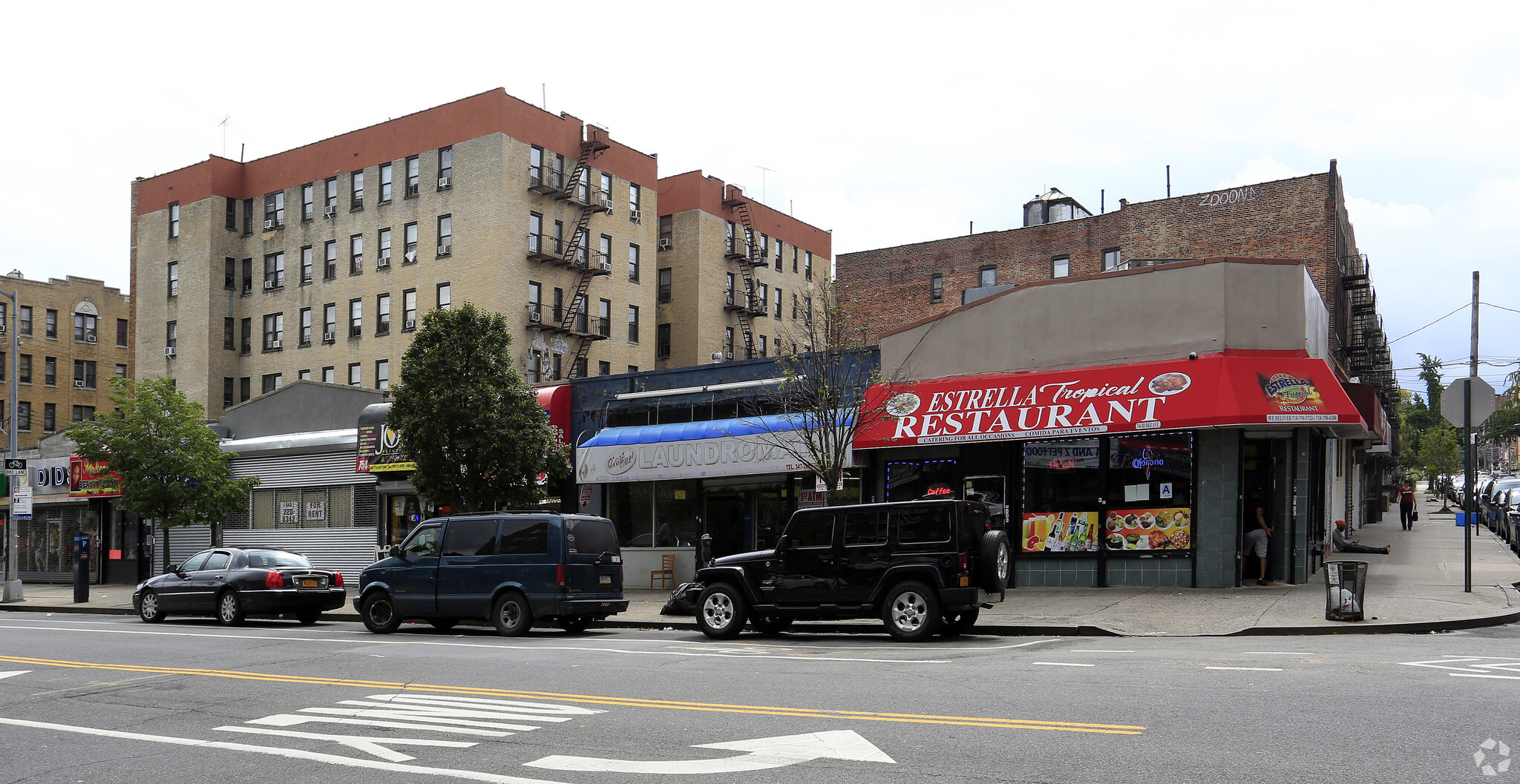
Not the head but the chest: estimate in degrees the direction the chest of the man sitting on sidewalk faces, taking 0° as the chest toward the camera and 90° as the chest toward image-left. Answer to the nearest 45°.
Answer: approximately 270°

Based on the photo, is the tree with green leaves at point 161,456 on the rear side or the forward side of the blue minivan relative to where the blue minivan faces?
on the forward side

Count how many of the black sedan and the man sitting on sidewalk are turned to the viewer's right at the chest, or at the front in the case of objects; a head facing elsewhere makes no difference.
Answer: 1

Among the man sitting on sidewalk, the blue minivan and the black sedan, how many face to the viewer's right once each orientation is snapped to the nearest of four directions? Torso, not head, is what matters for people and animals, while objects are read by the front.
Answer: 1

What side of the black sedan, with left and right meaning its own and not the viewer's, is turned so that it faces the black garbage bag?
back

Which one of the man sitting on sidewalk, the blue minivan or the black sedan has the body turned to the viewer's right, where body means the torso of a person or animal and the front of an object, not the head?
the man sitting on sidewalk

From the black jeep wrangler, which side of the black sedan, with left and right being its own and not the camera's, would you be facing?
back

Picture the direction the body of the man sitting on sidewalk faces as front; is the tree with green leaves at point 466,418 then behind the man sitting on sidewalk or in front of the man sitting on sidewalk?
behind

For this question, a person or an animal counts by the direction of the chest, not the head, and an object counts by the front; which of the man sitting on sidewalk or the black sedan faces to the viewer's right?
the man sitting on sidewalk

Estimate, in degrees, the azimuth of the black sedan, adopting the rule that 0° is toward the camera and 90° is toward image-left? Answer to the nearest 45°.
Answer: approximately 135°

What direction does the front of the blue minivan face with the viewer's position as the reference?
facing away from the viewer and to the left of the viewer

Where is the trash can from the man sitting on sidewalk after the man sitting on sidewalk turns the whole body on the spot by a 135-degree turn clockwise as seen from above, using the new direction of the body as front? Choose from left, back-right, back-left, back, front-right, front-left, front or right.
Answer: front-left

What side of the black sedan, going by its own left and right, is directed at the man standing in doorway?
back

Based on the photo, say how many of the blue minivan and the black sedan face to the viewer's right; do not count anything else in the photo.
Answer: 0

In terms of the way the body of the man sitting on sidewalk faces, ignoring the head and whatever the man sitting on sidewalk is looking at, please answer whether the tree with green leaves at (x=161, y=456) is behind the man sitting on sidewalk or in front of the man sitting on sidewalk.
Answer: behind

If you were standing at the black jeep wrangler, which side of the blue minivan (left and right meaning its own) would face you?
back
